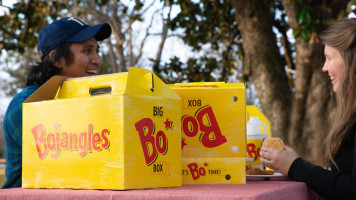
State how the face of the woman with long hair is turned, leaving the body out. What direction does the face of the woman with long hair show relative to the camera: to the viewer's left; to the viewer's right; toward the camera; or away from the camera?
to the viewer's left

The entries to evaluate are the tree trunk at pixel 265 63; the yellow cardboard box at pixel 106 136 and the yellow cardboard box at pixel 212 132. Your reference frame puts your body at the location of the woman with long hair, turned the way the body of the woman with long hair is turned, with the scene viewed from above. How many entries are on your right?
1

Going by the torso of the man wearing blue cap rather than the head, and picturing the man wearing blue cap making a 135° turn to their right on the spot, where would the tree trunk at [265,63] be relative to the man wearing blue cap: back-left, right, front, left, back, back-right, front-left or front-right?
back

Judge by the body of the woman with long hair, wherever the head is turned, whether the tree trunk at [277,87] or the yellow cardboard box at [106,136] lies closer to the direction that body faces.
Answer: the yellow cardboard box

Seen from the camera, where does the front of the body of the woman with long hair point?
to the viewer's left

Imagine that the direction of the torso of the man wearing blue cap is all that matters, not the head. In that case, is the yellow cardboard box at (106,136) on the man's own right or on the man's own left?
on the man's own right

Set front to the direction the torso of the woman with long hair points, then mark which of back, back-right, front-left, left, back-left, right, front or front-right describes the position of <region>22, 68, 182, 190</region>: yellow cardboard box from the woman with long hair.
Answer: front-left

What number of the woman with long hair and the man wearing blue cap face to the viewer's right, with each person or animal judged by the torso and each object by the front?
1

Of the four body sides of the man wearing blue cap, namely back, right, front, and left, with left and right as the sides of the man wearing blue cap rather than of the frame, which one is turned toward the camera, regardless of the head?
right

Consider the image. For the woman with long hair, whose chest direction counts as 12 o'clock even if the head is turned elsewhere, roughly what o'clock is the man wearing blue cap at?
The man wearing blue cap is roughly at 12 o'clock from the woman with long hair.

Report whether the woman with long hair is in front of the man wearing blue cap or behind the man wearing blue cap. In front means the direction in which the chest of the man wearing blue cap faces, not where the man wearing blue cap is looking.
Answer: in front
